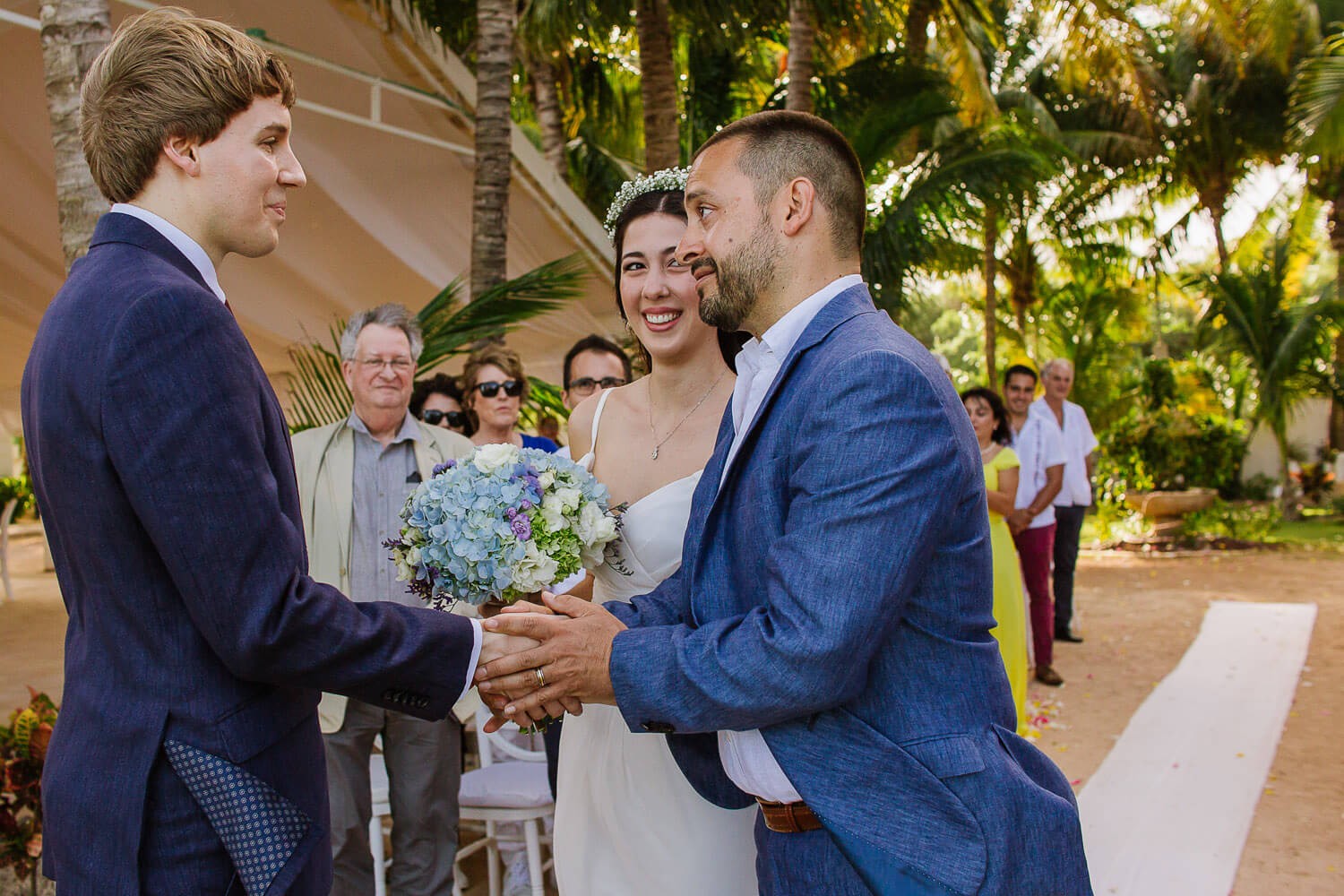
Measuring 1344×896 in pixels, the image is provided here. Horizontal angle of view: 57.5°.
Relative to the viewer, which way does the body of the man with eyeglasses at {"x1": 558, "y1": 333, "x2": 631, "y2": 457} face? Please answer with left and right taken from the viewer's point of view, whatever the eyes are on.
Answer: facing the viewer

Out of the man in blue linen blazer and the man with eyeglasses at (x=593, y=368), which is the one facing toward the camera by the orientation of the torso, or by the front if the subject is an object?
the man with eyeglasses

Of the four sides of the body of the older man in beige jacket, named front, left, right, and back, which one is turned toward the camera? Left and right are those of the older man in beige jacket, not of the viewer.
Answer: front

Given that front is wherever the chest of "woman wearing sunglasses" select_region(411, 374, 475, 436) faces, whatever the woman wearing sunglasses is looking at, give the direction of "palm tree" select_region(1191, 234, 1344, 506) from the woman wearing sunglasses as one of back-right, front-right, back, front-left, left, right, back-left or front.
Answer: back-left

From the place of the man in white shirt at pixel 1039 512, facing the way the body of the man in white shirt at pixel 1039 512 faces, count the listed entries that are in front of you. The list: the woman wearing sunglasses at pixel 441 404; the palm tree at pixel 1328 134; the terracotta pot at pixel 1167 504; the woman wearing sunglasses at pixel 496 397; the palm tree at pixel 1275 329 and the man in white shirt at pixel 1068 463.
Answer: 2

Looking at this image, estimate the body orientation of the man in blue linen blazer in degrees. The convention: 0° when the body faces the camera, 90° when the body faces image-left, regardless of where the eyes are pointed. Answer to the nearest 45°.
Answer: approximately 90°

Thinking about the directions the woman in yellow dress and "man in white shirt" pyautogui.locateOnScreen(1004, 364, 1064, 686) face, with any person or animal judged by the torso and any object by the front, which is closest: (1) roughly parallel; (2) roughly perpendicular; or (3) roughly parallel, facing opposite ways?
roughly parallel

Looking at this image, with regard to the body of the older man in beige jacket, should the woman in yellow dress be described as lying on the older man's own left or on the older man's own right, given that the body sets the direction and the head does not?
on the older man's own left

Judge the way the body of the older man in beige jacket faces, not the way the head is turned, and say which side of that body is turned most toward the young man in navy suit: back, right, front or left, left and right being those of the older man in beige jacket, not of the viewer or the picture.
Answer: front

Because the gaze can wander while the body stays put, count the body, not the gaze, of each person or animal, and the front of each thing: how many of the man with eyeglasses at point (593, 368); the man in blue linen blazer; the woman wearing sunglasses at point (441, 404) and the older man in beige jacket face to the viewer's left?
1

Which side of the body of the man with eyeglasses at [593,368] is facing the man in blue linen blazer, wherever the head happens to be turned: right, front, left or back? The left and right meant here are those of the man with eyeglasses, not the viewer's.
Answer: front

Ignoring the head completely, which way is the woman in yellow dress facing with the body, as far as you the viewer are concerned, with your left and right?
facing the viewer and to the left of the viewer

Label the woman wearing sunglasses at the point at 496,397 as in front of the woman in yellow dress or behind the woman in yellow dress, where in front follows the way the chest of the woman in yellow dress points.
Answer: in front
